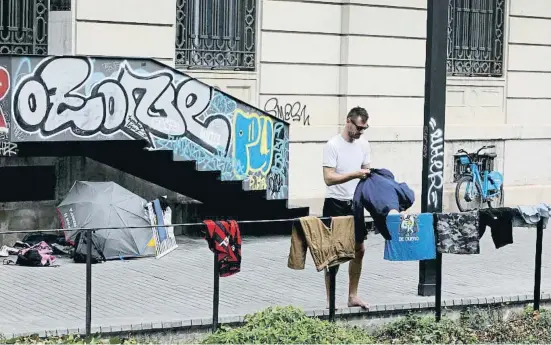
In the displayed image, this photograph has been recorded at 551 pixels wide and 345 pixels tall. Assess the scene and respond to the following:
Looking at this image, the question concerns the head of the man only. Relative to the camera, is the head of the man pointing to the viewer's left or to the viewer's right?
to the viewer's right

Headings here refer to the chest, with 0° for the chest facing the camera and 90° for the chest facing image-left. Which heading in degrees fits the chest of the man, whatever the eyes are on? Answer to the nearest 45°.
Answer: approximately 315°

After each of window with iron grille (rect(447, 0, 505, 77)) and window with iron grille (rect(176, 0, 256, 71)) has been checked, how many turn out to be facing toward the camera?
2

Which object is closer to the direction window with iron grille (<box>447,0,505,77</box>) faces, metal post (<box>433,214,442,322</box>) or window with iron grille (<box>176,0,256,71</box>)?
the metal post

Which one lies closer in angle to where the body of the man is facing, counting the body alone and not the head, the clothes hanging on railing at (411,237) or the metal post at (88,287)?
the clothes hanging on railing

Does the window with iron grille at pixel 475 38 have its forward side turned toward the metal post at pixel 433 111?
yes

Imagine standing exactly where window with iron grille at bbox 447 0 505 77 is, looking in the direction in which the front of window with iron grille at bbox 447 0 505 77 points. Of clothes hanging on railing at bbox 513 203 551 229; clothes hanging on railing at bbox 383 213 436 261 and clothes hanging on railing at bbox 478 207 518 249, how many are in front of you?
3

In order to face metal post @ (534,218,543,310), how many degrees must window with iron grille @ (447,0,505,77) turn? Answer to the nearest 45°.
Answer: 0° — it already faces it
